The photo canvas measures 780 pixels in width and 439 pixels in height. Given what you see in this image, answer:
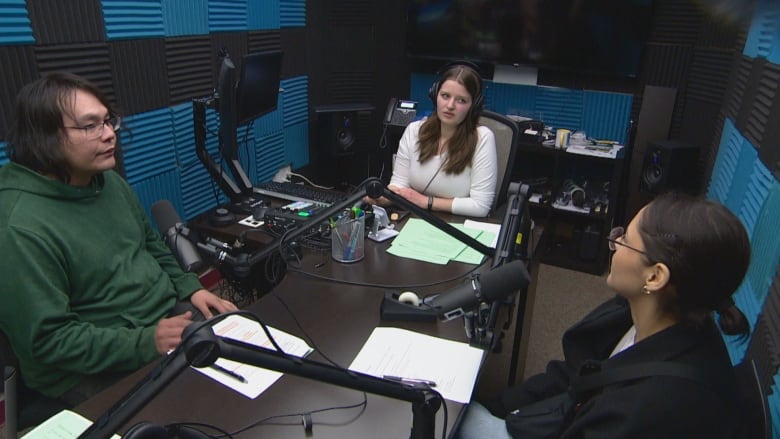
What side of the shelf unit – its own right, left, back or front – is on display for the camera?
front

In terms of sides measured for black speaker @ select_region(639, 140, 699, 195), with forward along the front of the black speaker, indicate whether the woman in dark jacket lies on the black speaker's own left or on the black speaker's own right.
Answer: on the black speaker's own left

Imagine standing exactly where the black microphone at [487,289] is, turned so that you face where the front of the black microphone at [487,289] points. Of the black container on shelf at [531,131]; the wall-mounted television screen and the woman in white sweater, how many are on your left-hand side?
3

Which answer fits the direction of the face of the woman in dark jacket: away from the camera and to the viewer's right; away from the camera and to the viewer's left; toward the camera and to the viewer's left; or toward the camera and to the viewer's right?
away from the camera and to the viewer's left

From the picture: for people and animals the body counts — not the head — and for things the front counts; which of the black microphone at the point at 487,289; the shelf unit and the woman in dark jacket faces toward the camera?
the shelf unit

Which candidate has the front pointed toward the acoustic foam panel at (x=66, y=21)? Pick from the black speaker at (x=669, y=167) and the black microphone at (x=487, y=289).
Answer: the black speaker

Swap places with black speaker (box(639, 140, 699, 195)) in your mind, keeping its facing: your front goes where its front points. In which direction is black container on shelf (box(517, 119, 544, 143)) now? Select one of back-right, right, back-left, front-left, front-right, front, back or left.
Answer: front-right

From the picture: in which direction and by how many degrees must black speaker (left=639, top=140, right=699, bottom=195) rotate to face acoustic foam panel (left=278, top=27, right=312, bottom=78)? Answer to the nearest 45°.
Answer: approximately 45° to its right

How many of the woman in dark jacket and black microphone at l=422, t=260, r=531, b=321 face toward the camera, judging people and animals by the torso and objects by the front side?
0

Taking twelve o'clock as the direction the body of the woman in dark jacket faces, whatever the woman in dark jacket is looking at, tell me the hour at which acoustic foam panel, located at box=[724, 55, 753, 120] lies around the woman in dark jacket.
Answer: The acoustic foam panel is roughly at 3 o'clock from the woman in dark jacket.

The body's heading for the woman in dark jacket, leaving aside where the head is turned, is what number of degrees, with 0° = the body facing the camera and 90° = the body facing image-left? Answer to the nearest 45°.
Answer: approximately 90°

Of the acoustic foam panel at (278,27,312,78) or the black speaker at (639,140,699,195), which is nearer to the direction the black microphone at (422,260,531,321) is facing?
the black speaker

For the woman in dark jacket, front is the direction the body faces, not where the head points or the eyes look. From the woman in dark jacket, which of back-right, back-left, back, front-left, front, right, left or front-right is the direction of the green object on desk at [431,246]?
front-right

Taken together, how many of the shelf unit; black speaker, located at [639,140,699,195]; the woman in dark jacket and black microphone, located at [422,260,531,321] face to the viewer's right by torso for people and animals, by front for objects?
1

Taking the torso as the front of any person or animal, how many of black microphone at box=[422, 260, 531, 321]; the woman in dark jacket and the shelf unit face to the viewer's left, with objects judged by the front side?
1

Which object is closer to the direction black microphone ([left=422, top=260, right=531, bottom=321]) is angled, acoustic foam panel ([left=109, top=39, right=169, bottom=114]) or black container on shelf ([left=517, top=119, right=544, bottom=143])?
the black container on shelf
